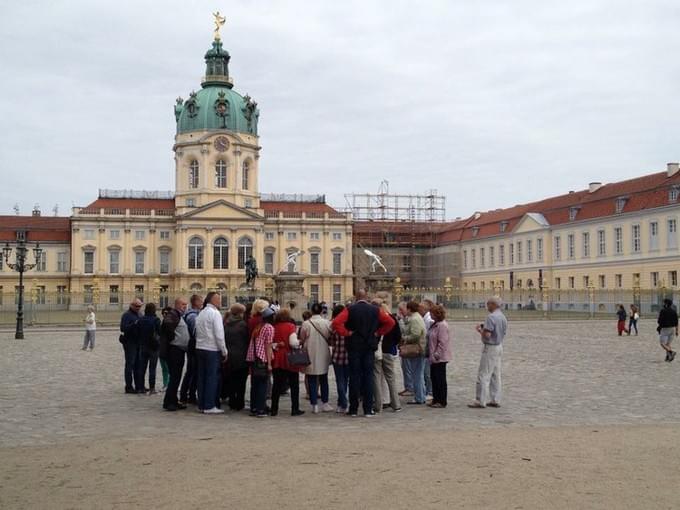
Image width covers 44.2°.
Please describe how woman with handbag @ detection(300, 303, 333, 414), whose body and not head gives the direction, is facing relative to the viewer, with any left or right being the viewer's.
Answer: facing away from the viewer

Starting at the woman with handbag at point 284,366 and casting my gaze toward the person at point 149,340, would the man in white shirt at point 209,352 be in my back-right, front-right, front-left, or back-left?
front-left

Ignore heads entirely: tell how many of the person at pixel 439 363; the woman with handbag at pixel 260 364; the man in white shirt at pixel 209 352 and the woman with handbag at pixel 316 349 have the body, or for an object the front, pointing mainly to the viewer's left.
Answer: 1

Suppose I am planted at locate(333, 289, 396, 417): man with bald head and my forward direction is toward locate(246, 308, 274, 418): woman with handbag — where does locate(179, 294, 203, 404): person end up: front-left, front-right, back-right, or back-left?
front-right

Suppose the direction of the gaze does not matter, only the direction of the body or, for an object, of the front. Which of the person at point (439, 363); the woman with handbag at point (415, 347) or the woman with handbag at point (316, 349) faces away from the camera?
the woman with handbag at point (316, 349)

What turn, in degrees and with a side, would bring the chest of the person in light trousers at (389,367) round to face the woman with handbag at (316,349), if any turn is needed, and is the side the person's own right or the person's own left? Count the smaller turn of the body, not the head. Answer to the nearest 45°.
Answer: approximately 45° to the person's own left

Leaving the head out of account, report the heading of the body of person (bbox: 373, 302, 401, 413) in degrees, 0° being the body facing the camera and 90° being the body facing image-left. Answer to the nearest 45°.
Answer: approximately 135°

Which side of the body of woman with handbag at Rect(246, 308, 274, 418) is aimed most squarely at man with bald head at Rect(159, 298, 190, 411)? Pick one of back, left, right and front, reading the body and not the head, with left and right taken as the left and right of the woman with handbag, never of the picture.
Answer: left

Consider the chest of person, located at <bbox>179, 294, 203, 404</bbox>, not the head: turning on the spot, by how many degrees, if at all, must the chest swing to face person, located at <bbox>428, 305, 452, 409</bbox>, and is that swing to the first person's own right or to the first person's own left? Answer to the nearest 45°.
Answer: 0° — they already face them

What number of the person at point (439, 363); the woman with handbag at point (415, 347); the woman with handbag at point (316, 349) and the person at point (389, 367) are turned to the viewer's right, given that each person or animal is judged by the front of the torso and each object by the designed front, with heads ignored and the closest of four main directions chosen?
0

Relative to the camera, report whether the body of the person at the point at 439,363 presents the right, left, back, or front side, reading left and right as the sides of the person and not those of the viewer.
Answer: left

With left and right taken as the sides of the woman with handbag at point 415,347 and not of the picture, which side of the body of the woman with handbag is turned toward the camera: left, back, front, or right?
left

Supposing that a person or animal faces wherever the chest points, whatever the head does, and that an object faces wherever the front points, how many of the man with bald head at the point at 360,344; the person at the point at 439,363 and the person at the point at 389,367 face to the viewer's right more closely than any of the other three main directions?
0

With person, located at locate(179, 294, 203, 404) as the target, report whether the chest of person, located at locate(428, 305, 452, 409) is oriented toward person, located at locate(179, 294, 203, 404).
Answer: yes

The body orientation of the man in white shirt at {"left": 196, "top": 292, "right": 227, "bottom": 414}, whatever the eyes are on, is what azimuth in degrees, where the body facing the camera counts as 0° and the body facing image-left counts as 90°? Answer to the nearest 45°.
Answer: approximately 225°

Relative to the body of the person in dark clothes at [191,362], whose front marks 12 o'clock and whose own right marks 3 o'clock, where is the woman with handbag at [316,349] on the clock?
The woman with handbag is roughly at 1 o'clock from the person in dark clothes.

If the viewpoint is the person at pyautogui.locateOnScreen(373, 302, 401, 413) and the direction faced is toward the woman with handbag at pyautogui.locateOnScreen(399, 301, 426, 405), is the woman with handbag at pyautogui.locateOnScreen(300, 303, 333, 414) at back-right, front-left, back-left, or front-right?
back-left
